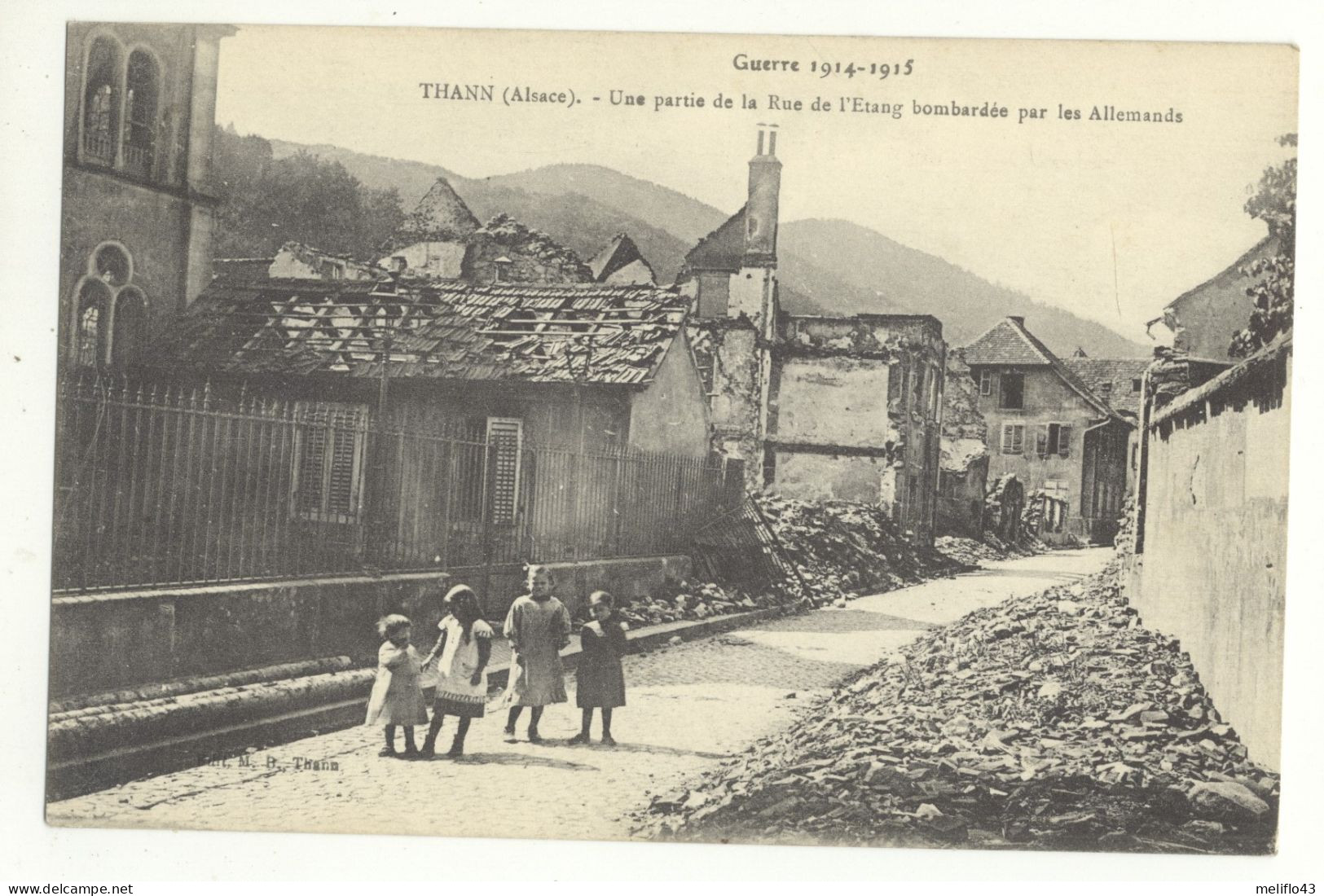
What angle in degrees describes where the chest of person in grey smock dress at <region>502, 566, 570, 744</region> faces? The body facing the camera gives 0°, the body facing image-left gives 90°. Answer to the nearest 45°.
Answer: approximately 0°

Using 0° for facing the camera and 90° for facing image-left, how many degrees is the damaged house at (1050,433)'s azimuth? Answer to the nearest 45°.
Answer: approximately 0°

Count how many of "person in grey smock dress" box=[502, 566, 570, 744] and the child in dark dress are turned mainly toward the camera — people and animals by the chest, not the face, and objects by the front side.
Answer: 2
